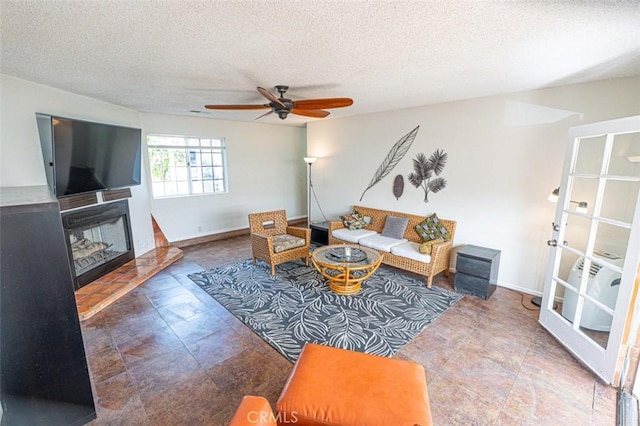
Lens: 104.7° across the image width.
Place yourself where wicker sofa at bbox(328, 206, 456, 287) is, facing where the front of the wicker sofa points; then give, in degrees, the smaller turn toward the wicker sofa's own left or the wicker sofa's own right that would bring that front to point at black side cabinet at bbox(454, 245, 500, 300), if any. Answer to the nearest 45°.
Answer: approximately 90° to the wicker sofa's own left

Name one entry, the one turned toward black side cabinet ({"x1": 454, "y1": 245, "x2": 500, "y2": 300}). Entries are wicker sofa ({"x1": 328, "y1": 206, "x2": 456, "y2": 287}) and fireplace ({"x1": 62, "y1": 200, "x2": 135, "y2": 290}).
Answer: the fireplace

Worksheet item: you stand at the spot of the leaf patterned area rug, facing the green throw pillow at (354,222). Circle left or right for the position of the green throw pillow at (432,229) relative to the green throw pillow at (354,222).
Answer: right

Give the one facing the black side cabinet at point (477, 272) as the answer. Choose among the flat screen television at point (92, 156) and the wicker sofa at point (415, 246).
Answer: the flat screen television

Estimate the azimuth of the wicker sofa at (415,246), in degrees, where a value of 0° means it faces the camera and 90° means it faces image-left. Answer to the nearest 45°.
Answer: approximately 45°

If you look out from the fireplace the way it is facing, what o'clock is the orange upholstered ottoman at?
The orange upholstered ottoman is roughly at 1 o'clock from the fireplace.

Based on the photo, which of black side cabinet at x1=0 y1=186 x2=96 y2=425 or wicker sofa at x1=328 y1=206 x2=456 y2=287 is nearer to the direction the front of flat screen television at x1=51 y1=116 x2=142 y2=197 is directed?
the wicker sofa

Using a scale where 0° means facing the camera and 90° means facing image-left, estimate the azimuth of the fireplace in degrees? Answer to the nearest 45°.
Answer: approximately 315°

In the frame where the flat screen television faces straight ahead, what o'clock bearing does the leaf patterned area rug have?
The leaf patterned area rug is roughly at 12 o'clock from the flat screen television.
